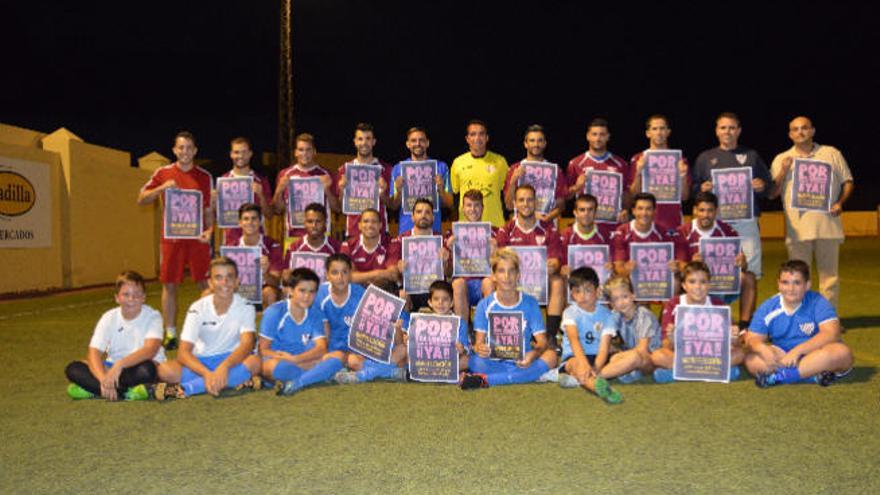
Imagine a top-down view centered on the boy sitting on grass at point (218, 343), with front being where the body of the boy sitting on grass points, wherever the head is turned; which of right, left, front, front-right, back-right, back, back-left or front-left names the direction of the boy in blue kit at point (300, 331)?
left

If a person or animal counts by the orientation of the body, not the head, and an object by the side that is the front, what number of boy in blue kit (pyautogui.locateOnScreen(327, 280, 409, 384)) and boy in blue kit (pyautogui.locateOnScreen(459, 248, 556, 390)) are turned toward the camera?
2

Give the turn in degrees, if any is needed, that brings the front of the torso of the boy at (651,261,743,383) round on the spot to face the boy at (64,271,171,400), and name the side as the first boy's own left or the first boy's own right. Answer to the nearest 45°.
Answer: approximately 45° to the first boy's own right

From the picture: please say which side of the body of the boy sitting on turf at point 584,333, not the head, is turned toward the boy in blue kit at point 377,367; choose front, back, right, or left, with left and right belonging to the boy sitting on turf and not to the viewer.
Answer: right

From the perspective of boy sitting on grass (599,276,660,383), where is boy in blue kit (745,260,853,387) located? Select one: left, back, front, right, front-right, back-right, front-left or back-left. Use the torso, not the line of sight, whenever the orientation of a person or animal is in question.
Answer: back-left

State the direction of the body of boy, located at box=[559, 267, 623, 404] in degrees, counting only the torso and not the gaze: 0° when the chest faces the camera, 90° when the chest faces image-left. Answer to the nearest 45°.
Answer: approximately 0°
